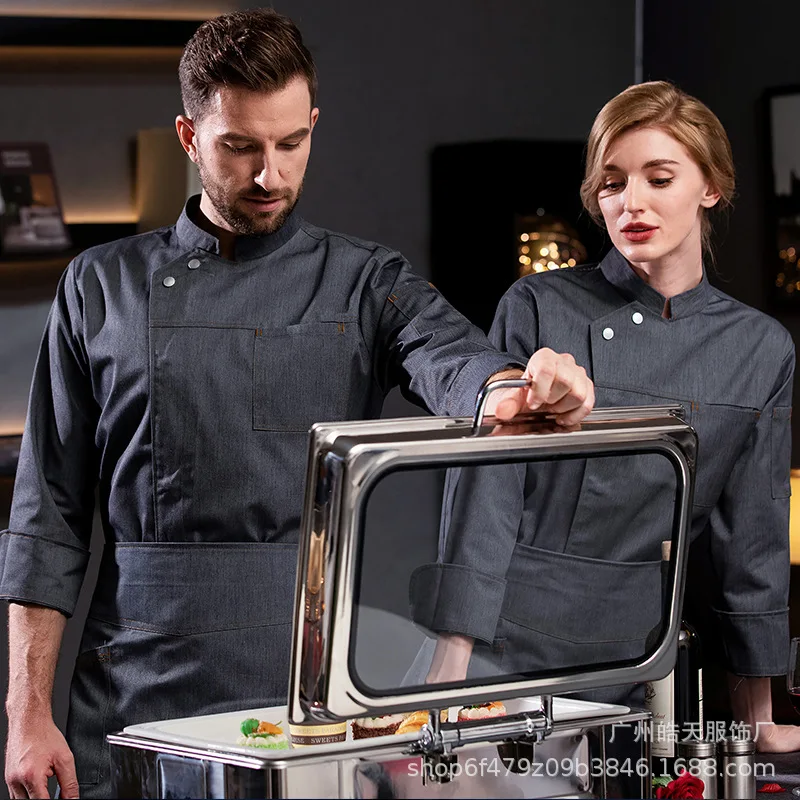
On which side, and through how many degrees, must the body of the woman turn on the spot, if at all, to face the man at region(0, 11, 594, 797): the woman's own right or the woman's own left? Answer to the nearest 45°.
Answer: approximately 45° to the woman's own right

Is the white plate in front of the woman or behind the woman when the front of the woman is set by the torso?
in front

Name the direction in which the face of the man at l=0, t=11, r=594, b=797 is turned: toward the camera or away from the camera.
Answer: toward the camera

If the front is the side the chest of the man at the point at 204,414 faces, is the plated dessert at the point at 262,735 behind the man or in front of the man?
in front

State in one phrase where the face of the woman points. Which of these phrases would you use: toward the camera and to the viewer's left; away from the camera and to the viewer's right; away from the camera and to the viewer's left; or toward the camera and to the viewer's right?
toward the camera and to the viewer's left

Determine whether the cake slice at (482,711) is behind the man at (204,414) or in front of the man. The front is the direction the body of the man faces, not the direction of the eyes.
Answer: in front

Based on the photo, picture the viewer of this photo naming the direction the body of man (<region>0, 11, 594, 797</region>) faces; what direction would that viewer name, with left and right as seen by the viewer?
facing the viewer

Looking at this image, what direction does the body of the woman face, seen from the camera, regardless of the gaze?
toward the camera

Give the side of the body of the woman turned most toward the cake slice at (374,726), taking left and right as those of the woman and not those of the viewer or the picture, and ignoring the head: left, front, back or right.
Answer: front

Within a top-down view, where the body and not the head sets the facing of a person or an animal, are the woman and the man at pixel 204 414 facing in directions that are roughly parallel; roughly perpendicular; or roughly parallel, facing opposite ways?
roughly parallel

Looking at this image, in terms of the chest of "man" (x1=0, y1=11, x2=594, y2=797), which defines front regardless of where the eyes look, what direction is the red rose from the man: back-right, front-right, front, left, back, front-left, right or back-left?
front-left

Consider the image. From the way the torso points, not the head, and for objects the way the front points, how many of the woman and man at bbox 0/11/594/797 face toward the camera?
2

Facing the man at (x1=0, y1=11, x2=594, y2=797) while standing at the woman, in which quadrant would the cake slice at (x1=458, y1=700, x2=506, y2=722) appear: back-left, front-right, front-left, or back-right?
front-left
